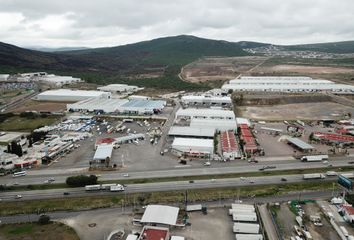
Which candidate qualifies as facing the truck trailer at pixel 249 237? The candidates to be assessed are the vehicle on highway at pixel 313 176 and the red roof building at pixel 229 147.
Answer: the red roof building

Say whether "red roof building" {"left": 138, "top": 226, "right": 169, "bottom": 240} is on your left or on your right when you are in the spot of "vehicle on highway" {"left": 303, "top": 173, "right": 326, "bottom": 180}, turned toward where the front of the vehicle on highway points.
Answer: on your right

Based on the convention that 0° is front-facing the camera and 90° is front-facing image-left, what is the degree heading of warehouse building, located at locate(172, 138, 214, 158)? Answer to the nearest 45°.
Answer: approximately 0°

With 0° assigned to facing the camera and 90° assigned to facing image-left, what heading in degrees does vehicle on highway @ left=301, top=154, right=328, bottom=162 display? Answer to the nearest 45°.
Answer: approximately 90°

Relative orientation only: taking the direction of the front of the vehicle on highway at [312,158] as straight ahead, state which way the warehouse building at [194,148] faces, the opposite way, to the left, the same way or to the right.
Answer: to the left

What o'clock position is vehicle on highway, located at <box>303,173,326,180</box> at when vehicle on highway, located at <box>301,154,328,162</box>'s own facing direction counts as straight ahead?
vehicle on highway, located at <box>303,173,326,180</box> is roughly at 9 o'clock from vehicle on highway, located at <box>301,154,328,162</box>.

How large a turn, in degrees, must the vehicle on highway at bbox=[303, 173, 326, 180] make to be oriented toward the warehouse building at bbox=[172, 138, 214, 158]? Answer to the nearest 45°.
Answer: approximately 180°

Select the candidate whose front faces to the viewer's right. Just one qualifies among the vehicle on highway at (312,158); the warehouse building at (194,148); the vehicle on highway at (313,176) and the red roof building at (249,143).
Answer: the vehicle on highway at (313,176)

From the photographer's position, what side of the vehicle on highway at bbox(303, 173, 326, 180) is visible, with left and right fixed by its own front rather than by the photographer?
right
